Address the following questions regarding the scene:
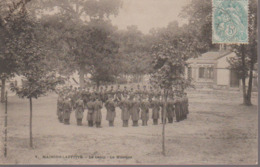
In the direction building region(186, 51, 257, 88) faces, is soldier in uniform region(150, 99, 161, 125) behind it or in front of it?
in front

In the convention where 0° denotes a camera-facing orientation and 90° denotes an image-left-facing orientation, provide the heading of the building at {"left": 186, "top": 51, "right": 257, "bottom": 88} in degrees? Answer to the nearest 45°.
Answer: approximately 0°

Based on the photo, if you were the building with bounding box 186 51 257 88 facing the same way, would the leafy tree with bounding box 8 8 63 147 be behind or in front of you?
in front
